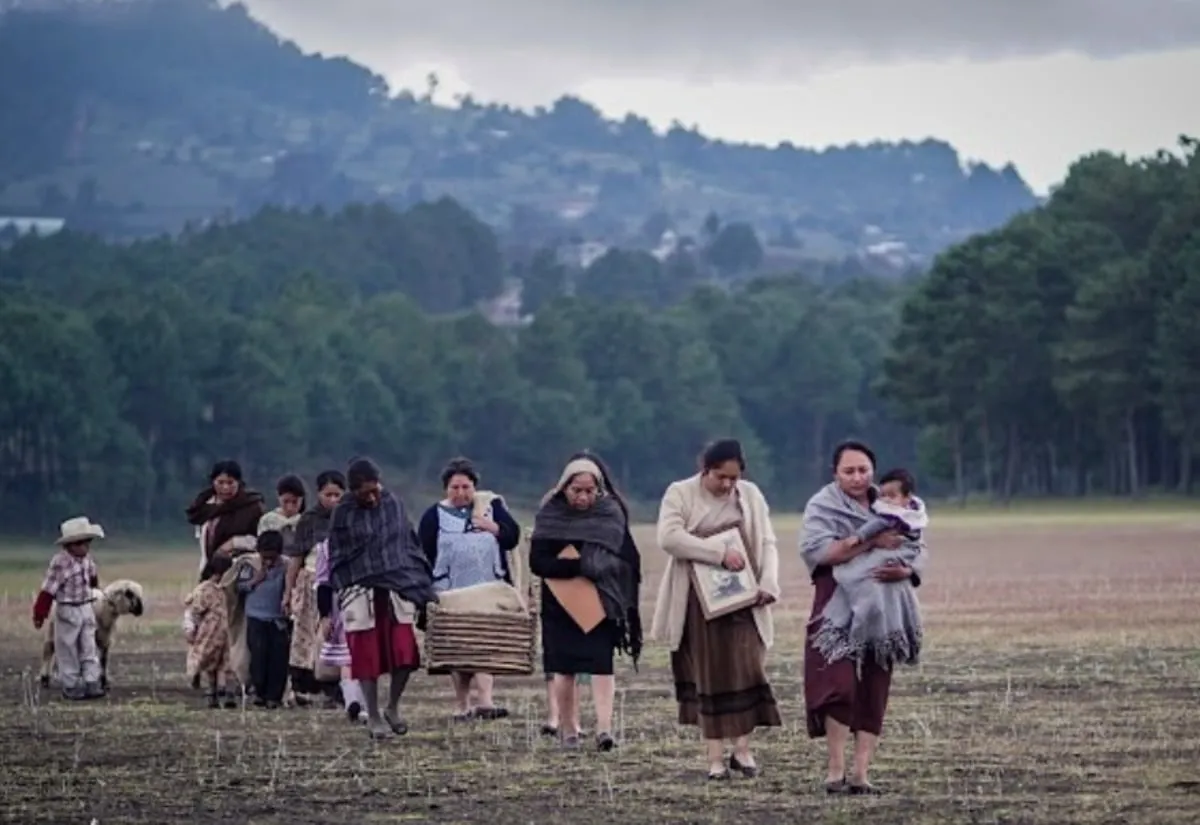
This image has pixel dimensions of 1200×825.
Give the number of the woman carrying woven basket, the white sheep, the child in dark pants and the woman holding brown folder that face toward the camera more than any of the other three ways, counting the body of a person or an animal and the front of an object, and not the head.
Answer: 3

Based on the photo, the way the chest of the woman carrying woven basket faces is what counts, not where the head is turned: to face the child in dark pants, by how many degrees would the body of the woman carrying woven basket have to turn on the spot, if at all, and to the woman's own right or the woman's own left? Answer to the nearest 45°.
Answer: approximately 135° to the woman's own right

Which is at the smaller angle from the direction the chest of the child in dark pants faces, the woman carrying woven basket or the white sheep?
the woman carrying woven basket

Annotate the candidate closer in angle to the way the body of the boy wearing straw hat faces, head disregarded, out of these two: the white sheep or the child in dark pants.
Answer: the child in dark pants

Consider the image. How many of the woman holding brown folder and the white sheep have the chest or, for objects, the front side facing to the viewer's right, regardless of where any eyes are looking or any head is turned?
1

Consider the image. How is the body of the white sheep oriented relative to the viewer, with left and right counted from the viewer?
facing to the right of the viewer
